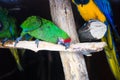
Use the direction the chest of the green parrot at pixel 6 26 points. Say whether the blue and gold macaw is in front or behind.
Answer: behind

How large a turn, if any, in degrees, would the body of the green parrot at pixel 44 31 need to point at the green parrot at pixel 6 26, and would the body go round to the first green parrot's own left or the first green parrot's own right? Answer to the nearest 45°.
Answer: approximately 135° to the first green parrot's own left

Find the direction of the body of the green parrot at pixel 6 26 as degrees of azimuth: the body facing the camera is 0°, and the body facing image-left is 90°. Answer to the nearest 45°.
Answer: approximately 90°

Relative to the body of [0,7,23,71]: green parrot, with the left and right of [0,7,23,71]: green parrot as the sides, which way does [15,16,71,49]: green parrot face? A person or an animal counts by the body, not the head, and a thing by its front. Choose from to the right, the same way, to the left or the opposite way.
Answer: the opposite way

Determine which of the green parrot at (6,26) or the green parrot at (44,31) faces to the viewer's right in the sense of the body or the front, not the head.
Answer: the green parrot at (44,31)

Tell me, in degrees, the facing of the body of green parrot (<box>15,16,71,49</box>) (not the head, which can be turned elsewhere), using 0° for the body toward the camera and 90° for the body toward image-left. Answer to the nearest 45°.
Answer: approximately 270°
